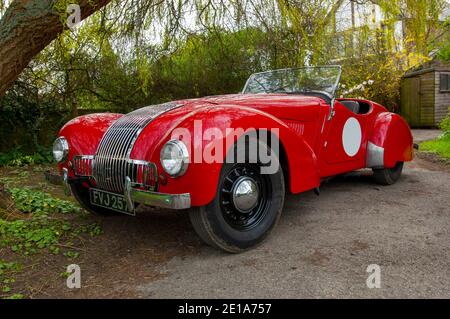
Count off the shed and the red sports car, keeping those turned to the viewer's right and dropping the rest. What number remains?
0

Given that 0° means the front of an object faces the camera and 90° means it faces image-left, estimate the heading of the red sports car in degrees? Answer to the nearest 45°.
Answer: approximately 45°

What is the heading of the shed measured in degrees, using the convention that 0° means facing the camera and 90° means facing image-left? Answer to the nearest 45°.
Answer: approximately 45°

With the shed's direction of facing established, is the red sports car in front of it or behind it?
in front

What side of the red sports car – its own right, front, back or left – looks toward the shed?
back
